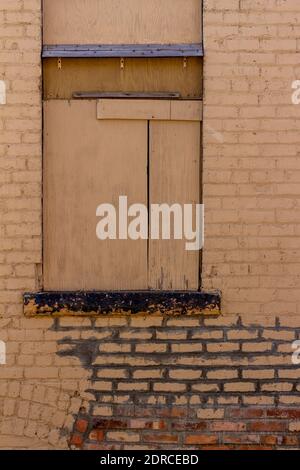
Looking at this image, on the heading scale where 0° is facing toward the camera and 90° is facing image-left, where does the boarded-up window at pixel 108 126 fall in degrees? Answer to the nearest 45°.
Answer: approximately 0°
